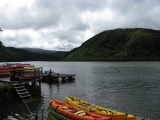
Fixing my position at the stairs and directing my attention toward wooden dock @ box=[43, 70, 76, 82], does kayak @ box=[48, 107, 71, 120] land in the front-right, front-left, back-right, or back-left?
back-right

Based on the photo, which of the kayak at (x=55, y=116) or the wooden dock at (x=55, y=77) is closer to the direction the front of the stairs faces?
the kayak

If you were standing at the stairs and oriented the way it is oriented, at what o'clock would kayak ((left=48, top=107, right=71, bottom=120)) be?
The kayak is roughly at 1 o'clock from the stairs.

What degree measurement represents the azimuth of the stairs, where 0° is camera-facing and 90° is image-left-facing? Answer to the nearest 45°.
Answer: approximately 315°

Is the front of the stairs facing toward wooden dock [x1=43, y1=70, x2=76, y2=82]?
no
